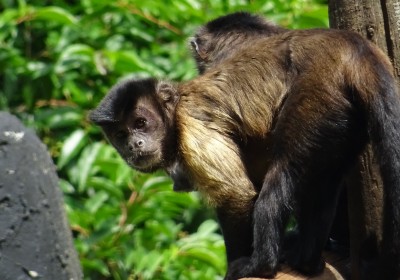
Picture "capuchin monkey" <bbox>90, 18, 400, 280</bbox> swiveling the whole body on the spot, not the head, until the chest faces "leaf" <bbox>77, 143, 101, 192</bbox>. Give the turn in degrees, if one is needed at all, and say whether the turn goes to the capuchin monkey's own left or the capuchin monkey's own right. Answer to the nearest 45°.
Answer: approximately 45° to the capuchin monkey's own right

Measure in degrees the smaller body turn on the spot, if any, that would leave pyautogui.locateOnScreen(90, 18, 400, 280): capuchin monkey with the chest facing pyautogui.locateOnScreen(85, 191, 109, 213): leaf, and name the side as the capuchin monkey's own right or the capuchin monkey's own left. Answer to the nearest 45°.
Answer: approximately 45° to the capuchin monkey's own right

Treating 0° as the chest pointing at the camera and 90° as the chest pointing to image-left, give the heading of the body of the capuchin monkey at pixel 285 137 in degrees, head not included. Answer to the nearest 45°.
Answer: approximately 90°

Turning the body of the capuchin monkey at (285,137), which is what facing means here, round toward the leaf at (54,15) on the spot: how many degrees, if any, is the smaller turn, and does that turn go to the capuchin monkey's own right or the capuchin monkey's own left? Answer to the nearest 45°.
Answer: approximately 45° to the capuchin monkey's own right
